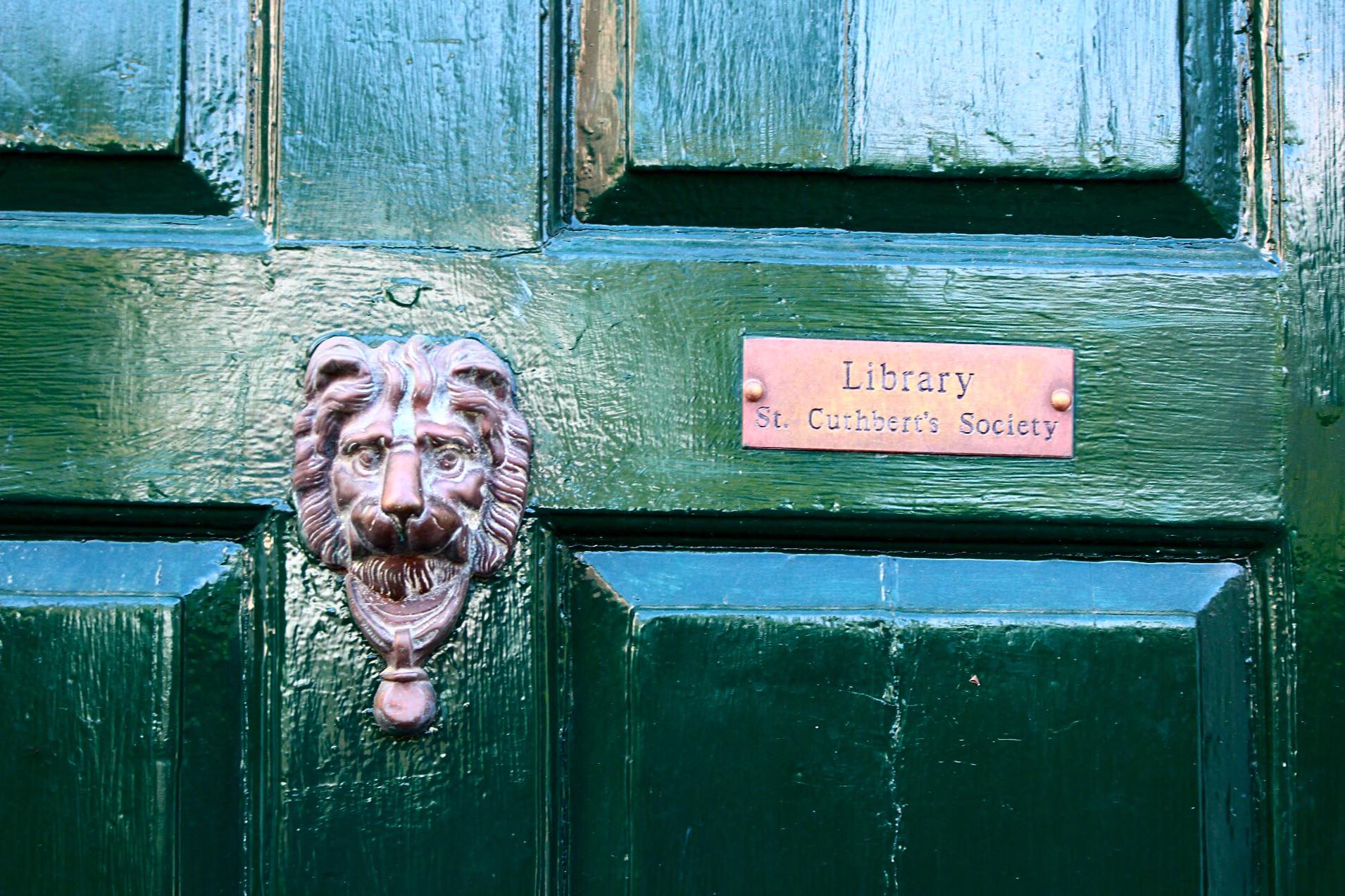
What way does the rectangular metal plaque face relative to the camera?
toward the camera
